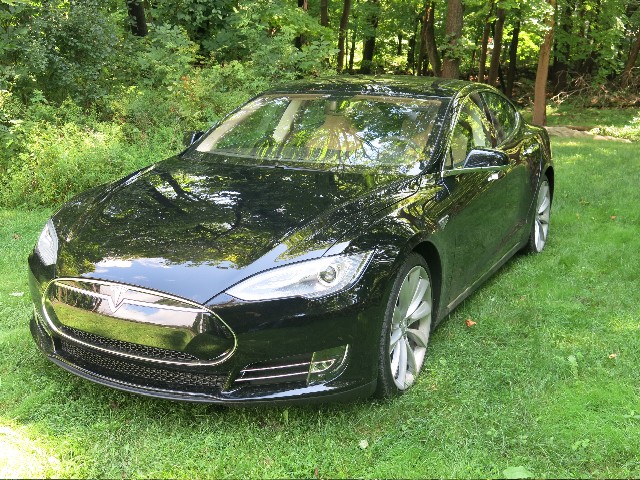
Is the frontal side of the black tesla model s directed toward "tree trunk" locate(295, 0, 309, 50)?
no

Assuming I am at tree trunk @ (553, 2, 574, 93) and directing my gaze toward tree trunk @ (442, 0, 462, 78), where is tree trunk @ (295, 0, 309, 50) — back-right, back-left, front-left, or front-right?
front-right

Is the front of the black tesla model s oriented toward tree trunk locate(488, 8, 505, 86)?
no

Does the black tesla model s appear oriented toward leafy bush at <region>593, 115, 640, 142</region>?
no

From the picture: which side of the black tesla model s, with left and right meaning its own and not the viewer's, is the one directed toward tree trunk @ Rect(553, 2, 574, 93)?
back

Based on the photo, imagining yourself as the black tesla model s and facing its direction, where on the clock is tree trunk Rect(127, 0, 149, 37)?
The tree trunk is roughly at 4 o'clock from the black tesla model s.

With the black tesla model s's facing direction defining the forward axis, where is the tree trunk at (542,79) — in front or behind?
behind

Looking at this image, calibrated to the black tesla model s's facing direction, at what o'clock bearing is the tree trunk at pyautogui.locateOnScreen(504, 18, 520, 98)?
The tree trunk is roughly at 5 o'clock from the black tesla model s.

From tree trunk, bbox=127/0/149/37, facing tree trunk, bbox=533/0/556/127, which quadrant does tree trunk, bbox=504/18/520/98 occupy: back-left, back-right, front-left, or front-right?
front-left

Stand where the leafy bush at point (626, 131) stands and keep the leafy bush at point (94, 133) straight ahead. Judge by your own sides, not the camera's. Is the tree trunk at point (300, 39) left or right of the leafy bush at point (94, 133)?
right

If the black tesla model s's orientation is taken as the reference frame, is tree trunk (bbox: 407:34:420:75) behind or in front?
behind

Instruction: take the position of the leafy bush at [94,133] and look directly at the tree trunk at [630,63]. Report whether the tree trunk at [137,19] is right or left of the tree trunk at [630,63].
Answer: left
